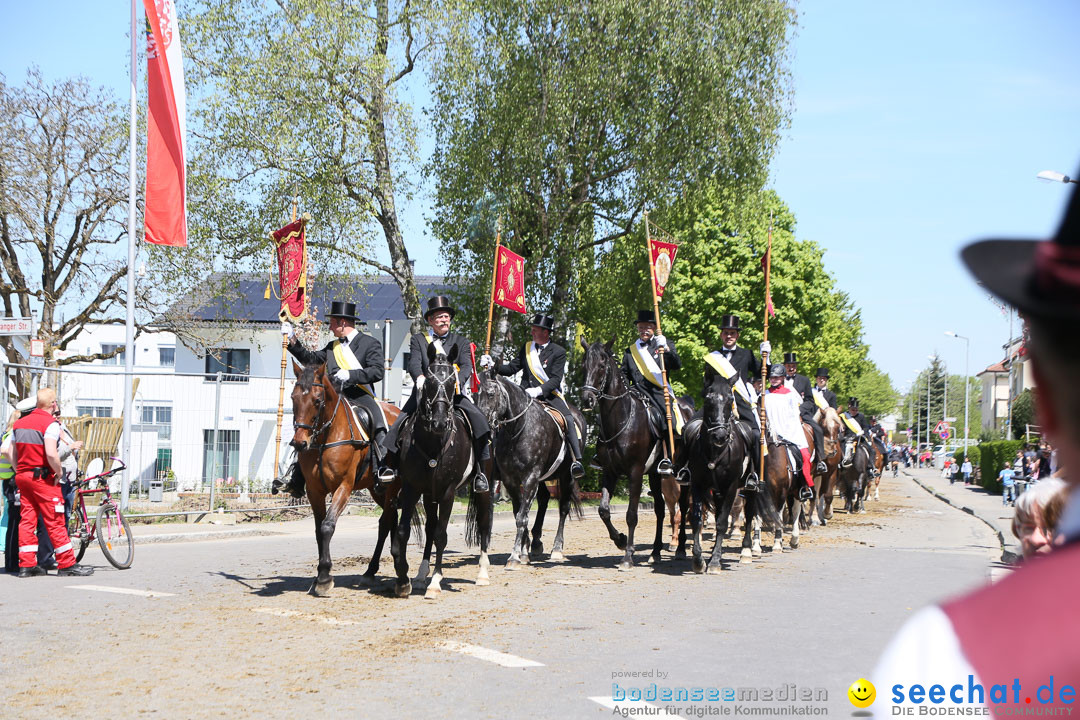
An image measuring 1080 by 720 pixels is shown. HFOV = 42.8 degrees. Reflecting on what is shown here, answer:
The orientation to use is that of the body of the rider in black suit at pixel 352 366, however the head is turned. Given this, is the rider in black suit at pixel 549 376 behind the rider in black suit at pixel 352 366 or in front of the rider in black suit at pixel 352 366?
behind

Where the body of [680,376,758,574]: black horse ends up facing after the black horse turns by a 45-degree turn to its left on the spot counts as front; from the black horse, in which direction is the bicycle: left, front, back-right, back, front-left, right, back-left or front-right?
back-right

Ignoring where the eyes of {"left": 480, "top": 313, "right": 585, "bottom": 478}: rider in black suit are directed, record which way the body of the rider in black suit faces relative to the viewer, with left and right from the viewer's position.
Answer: facing the viewer and to the left of the viewer

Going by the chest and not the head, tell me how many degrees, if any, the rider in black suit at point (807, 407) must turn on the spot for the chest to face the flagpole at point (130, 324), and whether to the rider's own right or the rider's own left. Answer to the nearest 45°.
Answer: approximately 45° to the rider's own right

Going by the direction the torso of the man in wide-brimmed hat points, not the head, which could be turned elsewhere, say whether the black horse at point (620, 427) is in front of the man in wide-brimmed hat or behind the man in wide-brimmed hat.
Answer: in front

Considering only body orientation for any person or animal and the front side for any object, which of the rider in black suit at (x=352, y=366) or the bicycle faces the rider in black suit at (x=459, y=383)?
the bicycle

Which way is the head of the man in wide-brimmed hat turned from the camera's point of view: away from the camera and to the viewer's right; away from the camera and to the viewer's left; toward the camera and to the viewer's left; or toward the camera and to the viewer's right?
away from the camera and to the viewer's left

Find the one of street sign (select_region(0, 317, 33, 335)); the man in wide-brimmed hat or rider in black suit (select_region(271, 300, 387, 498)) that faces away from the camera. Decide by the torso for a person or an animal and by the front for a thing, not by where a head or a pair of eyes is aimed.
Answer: the man in wide-brimmed hat

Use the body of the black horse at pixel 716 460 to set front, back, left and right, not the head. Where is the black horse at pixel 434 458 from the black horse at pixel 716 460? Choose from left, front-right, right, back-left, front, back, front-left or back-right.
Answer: front-right

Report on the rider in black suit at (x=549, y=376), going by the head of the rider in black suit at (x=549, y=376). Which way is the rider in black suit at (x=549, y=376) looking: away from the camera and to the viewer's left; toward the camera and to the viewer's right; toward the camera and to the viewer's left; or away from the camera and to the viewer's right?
toward the camera and to the viewer's left

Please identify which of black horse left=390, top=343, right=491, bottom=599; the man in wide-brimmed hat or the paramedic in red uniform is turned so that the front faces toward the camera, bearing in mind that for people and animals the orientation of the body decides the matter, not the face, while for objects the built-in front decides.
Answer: the black horse

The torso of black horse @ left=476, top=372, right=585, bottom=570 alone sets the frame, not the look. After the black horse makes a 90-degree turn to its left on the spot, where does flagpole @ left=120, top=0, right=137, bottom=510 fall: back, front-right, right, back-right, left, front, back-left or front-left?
back

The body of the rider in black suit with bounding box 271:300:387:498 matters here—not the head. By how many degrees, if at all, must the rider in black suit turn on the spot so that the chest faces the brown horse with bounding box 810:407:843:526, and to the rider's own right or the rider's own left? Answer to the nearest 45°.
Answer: approximately 180°

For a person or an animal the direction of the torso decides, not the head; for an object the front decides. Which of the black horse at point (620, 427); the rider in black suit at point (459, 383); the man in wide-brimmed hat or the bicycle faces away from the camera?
the man in wide-brimmed hat

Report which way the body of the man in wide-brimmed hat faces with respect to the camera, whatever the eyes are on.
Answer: away from the camera
